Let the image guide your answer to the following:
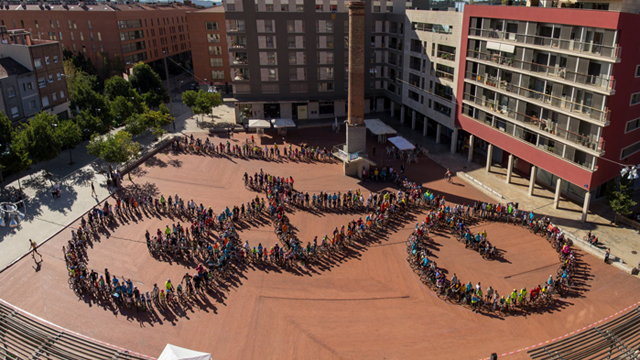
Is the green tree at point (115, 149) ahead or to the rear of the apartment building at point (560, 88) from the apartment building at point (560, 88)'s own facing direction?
ahead

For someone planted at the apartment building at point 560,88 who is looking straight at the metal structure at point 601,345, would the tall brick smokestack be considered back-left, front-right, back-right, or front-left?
back-right

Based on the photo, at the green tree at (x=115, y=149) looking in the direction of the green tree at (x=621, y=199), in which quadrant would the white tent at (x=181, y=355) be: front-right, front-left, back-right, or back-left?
front-right

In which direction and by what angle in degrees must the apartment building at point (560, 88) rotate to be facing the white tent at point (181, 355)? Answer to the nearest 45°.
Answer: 0° — it already faces it

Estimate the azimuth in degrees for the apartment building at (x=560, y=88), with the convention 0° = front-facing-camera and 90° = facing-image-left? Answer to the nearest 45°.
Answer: approximately 45°

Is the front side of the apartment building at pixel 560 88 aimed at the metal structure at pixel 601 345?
no

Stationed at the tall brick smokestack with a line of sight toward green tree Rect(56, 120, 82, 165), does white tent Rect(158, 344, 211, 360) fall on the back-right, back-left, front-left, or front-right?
front-left

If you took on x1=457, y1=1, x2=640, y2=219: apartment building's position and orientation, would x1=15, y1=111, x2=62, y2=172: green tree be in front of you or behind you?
in front
